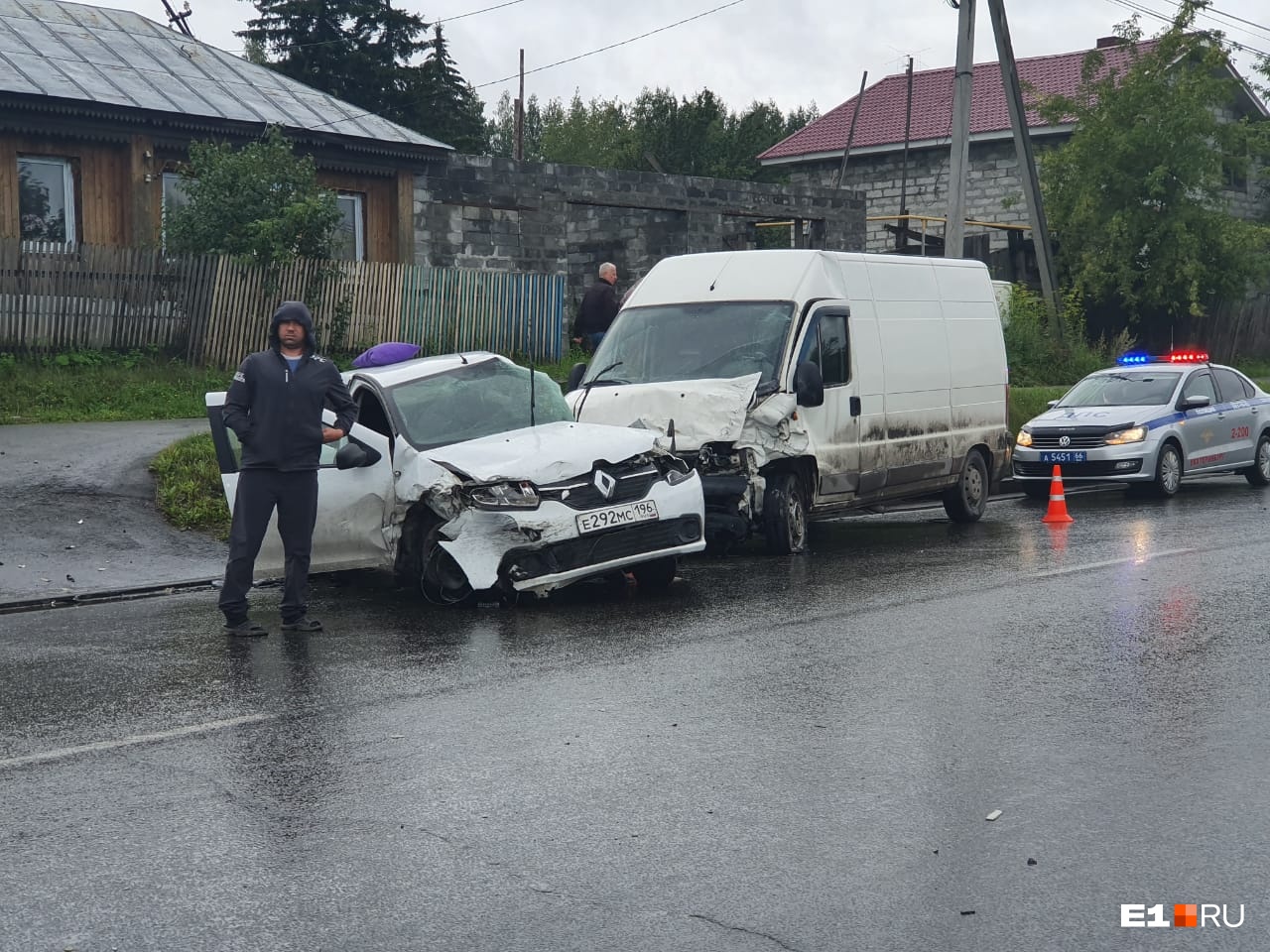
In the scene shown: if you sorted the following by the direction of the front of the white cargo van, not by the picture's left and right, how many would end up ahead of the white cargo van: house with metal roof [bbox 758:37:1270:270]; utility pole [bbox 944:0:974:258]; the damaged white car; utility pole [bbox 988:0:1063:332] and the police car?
1

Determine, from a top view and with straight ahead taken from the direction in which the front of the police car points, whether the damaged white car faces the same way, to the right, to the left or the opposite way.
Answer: to the left

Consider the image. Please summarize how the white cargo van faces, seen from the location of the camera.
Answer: facing the viewer and to the left of the viewer

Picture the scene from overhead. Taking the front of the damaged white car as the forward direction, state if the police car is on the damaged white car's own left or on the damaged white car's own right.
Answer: on the damaged white car's own left

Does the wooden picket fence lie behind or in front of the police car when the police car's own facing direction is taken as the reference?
in front

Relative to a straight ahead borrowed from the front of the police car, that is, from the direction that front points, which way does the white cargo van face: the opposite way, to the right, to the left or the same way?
the same way

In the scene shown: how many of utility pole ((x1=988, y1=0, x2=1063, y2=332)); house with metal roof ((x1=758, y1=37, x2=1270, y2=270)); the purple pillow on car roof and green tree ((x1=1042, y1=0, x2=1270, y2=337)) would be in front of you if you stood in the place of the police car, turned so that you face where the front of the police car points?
1

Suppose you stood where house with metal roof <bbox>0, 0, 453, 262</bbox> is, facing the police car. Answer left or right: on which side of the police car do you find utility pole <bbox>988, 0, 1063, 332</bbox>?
left

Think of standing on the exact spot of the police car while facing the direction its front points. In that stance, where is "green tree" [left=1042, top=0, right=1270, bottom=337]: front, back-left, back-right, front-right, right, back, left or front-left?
back-right

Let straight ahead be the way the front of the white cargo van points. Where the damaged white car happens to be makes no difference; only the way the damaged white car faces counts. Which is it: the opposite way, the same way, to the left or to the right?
to the left

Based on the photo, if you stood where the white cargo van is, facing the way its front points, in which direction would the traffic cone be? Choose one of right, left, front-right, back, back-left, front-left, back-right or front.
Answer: back

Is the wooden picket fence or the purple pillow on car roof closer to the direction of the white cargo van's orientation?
the purple pillow on car roof

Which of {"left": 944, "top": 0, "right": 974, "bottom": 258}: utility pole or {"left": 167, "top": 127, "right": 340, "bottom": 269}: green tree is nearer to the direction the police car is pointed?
the green tree

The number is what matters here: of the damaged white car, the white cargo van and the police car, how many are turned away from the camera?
0

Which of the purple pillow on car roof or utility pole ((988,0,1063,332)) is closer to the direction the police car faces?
the purple pillow on car roof

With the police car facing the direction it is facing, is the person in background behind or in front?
in front

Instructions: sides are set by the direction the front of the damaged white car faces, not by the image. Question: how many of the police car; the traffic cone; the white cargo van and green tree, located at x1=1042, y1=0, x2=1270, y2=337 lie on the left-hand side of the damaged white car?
4

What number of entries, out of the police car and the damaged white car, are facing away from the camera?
0

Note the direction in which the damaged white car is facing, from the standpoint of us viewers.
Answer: facing the viewer and to the right of the viewer

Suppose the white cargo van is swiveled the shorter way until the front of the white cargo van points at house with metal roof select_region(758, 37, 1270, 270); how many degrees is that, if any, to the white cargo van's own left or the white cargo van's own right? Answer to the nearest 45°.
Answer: approximately 135° to the white cargo van's own right
